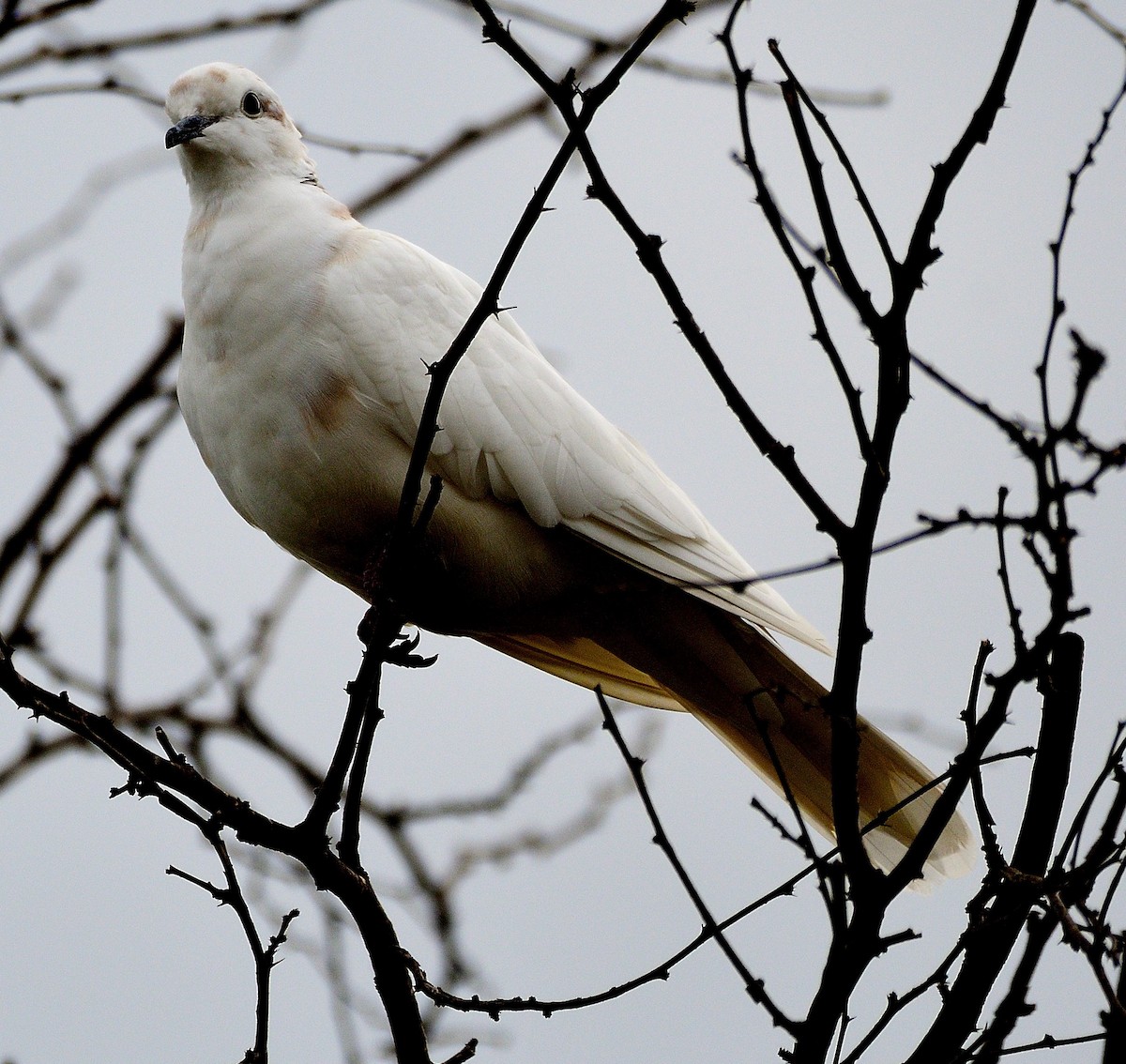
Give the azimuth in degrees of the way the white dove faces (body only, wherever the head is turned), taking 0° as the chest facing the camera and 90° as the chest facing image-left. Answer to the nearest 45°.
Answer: approximately 45°
